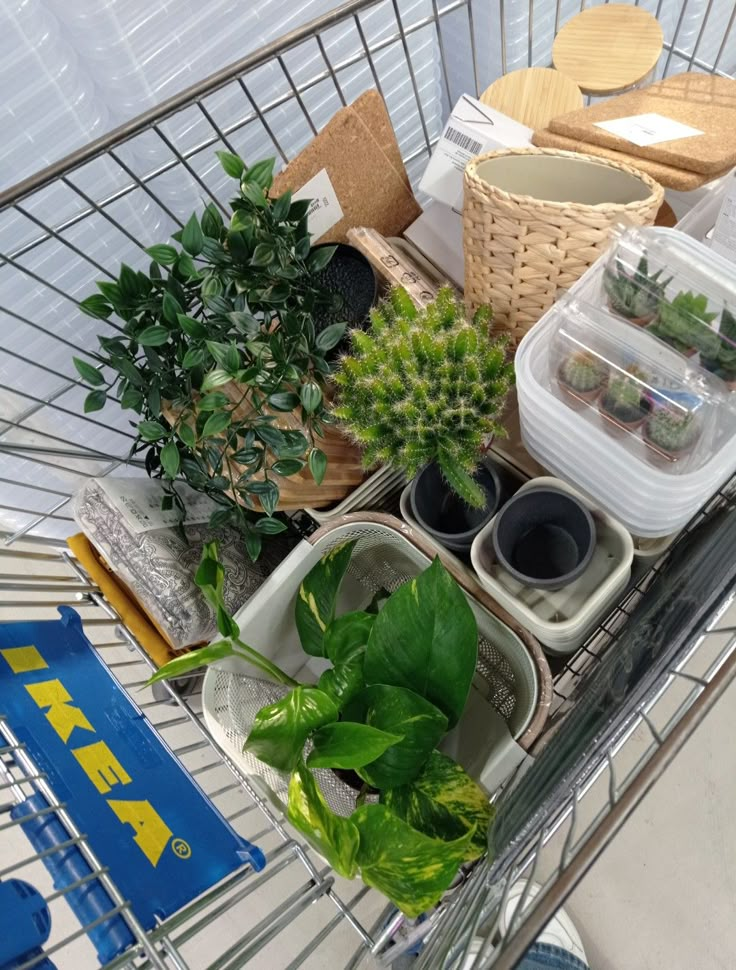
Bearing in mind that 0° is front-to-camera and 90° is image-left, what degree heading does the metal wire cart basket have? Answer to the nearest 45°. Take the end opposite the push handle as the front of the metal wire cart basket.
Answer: approximately 225°
